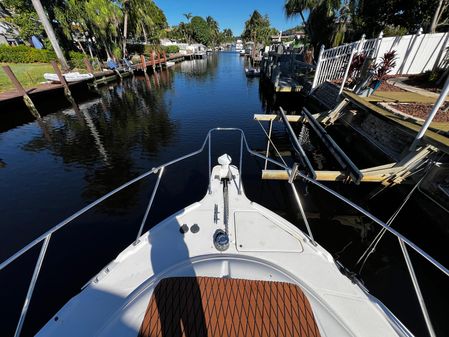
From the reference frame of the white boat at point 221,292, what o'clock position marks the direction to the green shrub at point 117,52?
The green shrub is roughly at 11 o'clock from the white boat.

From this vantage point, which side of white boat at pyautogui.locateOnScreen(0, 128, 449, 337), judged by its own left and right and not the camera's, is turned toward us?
back

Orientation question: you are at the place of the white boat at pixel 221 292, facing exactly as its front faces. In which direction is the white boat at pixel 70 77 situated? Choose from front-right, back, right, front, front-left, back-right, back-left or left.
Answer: front-left

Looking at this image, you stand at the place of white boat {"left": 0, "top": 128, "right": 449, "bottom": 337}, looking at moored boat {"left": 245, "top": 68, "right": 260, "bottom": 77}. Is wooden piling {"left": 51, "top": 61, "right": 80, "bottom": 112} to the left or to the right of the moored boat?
left

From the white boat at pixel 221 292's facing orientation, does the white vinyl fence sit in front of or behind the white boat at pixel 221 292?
in front

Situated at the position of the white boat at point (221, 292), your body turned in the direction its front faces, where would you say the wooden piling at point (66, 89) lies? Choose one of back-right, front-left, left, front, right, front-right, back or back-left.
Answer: front-left

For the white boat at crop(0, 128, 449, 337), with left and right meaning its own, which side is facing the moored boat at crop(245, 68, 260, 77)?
front

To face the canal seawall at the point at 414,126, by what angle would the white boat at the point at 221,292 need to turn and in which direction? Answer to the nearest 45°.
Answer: approximately 45° to its right

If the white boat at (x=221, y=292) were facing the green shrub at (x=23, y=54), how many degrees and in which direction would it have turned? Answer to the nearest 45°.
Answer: approximately 45° to its left
